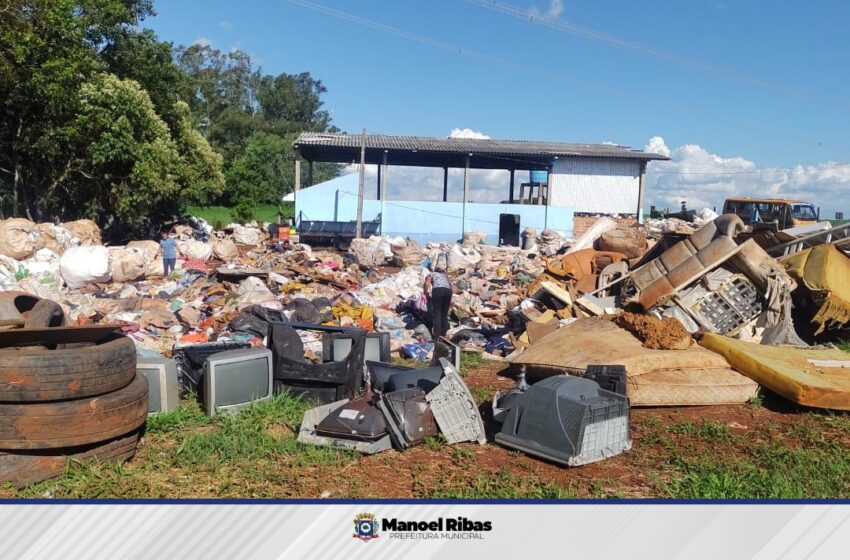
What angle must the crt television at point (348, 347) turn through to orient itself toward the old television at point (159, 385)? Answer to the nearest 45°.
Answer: approximately 45° to its right

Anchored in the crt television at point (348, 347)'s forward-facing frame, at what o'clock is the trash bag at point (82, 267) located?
The trash bag is roughly at 5 o'clock from the crt television.

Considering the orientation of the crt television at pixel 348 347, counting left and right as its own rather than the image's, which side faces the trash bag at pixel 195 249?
back

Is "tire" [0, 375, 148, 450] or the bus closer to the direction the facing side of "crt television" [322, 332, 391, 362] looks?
the tire

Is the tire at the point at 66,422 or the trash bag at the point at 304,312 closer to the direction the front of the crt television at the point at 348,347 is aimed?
the tire

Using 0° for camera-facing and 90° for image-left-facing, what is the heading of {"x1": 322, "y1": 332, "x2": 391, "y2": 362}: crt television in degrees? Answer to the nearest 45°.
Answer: approximately 0°

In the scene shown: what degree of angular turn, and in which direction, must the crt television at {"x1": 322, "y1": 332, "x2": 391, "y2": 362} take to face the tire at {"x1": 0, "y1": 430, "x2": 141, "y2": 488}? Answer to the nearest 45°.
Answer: approximately 45° to its right

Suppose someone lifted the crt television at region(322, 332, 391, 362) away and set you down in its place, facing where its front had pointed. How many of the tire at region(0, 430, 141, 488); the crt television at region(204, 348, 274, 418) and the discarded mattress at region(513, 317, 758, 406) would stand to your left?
1
